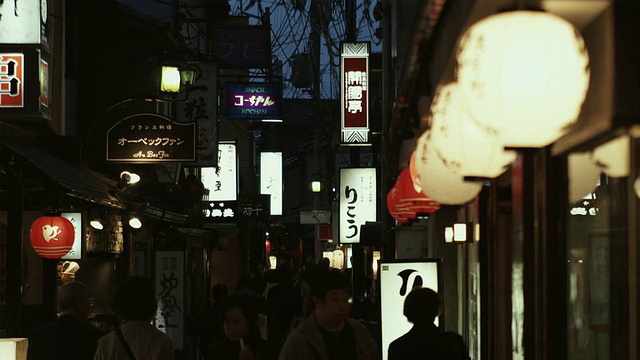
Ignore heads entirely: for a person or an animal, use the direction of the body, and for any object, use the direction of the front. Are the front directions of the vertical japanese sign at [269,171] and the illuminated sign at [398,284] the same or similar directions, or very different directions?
same or similar directions

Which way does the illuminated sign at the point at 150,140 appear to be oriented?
toward the camera

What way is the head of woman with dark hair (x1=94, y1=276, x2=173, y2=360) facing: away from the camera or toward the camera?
away from the camera

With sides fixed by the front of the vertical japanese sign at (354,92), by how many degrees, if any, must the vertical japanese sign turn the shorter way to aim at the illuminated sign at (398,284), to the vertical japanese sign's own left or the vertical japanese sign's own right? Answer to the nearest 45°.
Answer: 0° — it already faces it

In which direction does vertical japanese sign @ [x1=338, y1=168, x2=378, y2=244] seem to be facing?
toward the camera

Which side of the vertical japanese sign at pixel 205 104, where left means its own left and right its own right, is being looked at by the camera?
front

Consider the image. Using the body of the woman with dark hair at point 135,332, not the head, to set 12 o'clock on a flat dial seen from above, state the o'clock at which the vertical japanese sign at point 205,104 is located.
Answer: The vertical japanese sign is roughly at 12 o'clock from the woman with dark hair.

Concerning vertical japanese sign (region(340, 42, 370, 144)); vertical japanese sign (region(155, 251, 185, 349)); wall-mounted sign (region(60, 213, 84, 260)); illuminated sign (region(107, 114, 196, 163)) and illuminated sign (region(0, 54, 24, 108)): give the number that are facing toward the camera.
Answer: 5

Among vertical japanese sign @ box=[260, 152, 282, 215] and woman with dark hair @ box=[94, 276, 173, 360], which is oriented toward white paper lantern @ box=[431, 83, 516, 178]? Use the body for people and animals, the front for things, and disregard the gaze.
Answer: the vertical japanese sign

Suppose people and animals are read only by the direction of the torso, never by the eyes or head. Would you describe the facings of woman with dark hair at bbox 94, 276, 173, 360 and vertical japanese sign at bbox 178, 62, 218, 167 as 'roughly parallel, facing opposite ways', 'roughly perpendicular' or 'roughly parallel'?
roughly parallel, facing opposite ways

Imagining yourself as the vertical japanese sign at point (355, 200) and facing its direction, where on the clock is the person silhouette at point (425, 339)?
The person silhouette is roughly at 12 o'clock from the vertical japanese sign.

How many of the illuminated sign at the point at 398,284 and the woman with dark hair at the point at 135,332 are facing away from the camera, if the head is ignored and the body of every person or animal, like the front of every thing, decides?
1

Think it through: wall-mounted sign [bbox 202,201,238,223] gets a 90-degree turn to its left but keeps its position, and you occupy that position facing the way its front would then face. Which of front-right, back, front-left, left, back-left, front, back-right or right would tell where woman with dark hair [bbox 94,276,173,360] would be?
right

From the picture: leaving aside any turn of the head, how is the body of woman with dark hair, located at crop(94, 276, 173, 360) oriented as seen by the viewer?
away from the camera

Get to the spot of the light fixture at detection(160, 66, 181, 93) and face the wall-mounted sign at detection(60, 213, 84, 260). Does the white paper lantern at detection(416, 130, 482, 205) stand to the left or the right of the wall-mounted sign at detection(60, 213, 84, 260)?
left
